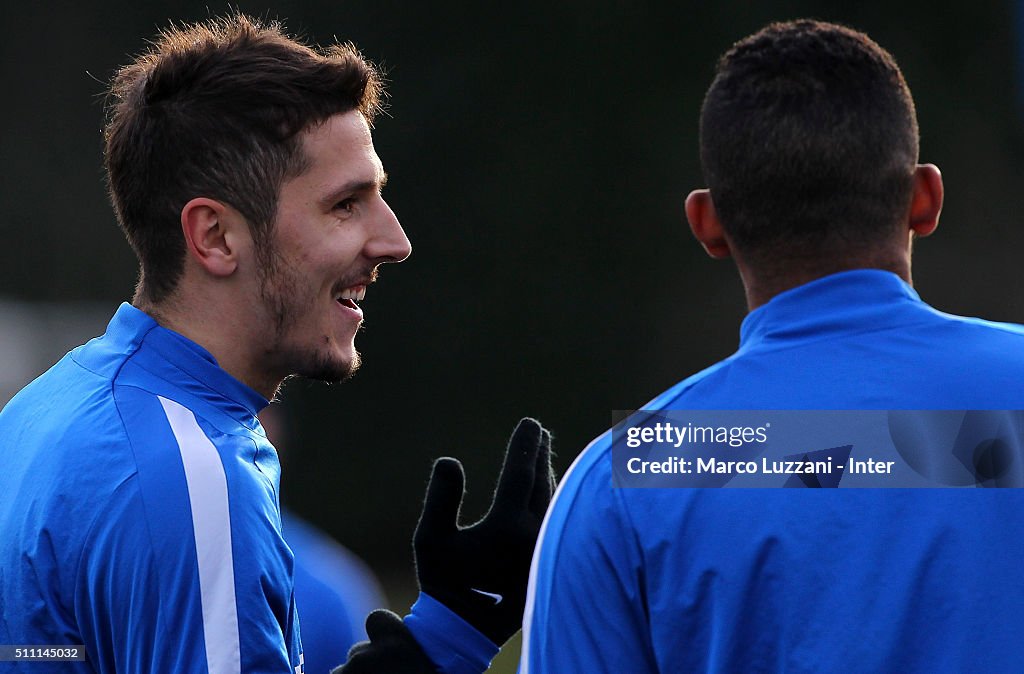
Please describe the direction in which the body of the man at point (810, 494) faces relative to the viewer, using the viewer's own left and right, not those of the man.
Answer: facing away from the viewer

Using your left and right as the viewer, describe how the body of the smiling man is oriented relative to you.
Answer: facing to the right of the viewer

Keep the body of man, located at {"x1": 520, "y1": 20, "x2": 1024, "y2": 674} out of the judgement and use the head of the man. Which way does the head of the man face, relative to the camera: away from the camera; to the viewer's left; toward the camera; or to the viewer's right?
away from the camera

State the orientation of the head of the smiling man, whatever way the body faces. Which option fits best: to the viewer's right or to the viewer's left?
to the viewer's right

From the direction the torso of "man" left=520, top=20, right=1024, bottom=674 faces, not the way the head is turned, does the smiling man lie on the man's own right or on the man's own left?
on the man's own left

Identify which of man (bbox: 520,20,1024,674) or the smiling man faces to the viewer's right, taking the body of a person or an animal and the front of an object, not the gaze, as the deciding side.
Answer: the smiling man

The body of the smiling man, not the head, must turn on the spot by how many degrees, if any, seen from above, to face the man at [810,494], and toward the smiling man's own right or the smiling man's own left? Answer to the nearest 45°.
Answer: approximately 45° to the smiling man's own right

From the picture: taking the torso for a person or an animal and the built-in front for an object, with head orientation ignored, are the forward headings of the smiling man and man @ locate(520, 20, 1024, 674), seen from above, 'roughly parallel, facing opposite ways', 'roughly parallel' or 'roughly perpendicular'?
roughly perpendicular

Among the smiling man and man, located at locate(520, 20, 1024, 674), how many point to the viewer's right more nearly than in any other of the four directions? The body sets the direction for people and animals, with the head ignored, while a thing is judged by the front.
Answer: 1
